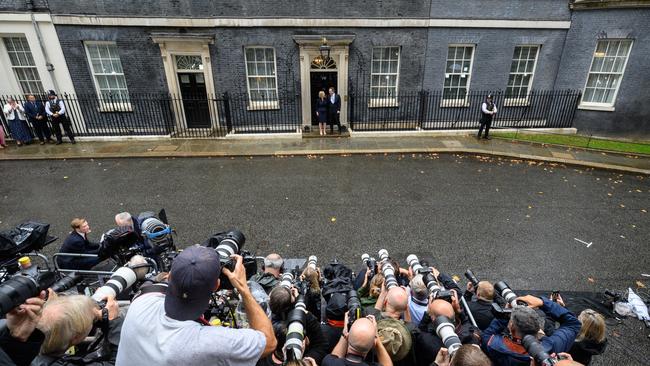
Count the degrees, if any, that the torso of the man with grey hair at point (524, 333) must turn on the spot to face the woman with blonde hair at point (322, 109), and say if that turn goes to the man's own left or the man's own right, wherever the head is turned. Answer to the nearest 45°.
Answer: approximately 45° to the man's own left

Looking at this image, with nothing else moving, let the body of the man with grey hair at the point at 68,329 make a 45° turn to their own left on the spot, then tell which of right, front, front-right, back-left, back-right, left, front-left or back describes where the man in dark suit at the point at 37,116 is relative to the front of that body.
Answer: front

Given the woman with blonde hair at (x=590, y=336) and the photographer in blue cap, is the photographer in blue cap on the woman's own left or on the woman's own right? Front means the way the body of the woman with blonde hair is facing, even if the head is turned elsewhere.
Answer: on the woman's own left

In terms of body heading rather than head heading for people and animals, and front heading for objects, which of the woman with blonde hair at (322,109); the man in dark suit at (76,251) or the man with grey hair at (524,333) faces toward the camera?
the woman with blonde hair

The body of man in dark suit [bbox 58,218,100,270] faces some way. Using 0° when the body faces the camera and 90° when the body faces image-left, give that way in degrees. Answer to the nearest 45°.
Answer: approximately 270°

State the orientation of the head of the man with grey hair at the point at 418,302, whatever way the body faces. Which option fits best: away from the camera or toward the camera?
away from the camera

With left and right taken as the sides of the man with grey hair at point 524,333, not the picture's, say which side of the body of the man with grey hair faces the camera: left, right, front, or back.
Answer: back

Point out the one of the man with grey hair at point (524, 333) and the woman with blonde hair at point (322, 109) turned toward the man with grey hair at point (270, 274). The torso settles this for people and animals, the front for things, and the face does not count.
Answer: the woman with blonde hair

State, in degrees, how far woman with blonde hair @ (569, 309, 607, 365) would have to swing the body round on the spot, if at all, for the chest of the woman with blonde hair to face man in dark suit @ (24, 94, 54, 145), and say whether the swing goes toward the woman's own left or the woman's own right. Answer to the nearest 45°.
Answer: approximately 45° to the woman's own left

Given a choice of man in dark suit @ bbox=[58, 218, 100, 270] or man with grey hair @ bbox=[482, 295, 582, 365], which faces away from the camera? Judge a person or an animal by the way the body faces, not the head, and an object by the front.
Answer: the man with grey hair
